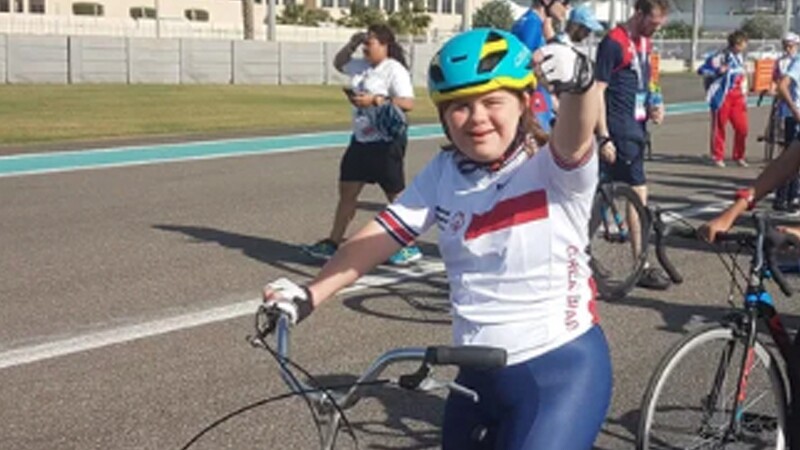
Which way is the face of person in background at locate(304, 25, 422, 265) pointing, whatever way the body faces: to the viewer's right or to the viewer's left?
to the viewer's left

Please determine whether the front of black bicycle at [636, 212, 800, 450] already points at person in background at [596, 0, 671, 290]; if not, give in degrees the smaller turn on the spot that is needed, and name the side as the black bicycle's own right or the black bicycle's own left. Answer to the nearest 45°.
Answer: approximately 135° to the black bicycle's own right

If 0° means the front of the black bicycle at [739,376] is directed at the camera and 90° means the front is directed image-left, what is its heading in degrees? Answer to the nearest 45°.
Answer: approximately 45°

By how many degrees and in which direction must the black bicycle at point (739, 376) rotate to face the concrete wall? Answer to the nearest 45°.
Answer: approximately 90° to its right

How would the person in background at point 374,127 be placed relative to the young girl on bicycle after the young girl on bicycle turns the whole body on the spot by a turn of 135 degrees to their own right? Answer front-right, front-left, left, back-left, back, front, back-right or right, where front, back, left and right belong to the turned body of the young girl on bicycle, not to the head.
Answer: front

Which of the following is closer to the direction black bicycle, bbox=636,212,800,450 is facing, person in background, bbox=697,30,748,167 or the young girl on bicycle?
the young girl on bicycle

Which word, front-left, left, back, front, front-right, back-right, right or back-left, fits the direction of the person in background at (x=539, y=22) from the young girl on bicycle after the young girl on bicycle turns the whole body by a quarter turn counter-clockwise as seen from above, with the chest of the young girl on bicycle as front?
back-left

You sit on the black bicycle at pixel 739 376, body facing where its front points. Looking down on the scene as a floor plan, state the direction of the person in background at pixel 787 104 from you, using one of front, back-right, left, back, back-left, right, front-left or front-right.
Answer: back-right
